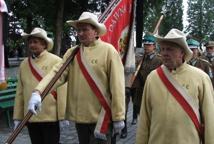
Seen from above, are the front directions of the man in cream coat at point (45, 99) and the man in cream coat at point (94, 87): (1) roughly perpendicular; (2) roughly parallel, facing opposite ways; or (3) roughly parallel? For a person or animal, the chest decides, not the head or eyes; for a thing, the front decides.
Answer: roughly parallel

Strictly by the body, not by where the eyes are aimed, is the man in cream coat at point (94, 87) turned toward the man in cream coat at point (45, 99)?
no

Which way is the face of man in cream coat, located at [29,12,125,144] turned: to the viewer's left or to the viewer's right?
to the viewer's left

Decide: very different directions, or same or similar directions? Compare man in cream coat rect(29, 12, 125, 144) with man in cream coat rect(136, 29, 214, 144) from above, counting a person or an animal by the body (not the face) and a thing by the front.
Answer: same or similar directions

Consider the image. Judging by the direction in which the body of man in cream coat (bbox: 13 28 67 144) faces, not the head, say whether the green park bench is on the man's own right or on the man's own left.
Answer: on the man's own right

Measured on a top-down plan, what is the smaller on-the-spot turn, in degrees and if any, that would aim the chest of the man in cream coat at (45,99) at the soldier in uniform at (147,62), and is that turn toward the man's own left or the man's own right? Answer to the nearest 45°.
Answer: approximately 180°

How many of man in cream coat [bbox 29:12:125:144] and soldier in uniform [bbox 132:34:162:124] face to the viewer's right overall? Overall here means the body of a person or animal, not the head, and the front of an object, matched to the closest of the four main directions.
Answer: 0

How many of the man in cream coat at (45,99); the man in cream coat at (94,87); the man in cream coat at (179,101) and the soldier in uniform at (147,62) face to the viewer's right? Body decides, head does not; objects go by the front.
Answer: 0

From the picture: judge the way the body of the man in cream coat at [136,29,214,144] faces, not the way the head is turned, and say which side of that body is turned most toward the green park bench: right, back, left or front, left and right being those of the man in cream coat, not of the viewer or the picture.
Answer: right

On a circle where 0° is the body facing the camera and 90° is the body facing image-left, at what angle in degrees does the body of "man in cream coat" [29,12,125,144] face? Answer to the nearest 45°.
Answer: approximately 45°

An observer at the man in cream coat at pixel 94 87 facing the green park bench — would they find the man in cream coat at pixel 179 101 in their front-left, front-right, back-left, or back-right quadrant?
back-right

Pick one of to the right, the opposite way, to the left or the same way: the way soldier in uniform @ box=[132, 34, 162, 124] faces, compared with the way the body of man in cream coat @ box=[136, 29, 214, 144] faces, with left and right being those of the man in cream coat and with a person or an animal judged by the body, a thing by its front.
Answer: the same way

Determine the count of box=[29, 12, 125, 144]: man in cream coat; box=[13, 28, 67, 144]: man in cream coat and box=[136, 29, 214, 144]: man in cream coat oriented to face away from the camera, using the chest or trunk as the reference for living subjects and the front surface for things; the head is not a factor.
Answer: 0

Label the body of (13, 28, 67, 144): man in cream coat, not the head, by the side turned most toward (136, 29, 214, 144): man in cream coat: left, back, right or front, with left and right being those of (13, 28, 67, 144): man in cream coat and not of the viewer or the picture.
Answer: left

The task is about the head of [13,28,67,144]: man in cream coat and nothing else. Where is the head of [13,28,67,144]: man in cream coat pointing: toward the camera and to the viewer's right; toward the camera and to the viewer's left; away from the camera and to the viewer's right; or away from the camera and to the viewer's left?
toward the camera and to the viewer's left

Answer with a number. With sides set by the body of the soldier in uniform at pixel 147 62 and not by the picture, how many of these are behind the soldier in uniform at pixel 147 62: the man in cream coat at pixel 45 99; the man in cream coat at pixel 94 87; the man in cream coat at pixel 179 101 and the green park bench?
0

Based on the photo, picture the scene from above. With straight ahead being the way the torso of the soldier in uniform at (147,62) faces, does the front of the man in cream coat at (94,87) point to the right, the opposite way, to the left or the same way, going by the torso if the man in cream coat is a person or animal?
the same way

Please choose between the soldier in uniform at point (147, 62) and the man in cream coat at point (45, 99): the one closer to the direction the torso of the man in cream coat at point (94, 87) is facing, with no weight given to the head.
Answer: the man in cream coat

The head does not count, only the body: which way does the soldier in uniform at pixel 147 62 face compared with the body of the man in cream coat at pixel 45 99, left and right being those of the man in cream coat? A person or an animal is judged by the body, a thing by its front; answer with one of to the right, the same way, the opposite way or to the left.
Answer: the same way

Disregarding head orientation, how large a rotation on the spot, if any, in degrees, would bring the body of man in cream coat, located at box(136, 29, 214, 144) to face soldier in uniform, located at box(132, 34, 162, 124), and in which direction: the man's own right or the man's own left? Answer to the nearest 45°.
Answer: approximately 135° to the man's own right
